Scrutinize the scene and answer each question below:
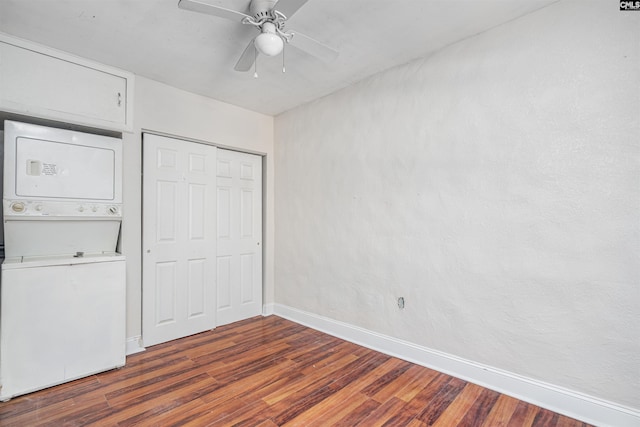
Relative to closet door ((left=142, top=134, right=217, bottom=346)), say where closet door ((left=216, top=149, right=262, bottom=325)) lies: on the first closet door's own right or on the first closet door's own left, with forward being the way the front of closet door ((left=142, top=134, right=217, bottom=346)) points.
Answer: on the first closet door's own left

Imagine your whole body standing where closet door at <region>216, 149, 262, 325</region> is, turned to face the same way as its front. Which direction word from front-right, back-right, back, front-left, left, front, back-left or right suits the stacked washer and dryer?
right

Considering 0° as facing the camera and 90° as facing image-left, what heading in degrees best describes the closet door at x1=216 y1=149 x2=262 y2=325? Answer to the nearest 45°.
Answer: approximately 315°

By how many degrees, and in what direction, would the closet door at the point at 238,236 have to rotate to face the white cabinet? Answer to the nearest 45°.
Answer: approximately 90° to its right

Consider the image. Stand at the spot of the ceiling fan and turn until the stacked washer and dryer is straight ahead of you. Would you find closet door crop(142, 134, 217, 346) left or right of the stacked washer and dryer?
right

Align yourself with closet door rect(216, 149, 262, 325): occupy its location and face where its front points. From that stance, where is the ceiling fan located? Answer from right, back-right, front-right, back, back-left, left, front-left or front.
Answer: front-right

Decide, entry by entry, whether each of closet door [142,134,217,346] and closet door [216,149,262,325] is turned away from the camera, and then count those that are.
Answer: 0

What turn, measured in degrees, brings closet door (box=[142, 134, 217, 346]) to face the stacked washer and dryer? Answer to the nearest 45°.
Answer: approximately 90° to its right

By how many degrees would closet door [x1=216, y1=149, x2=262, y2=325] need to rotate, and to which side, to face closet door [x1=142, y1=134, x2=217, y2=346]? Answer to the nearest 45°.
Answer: approximately 90° to its right

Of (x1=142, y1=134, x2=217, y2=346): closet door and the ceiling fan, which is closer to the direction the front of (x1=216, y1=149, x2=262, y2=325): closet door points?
the ceiling fan

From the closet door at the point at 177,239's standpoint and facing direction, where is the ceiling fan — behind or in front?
in front
